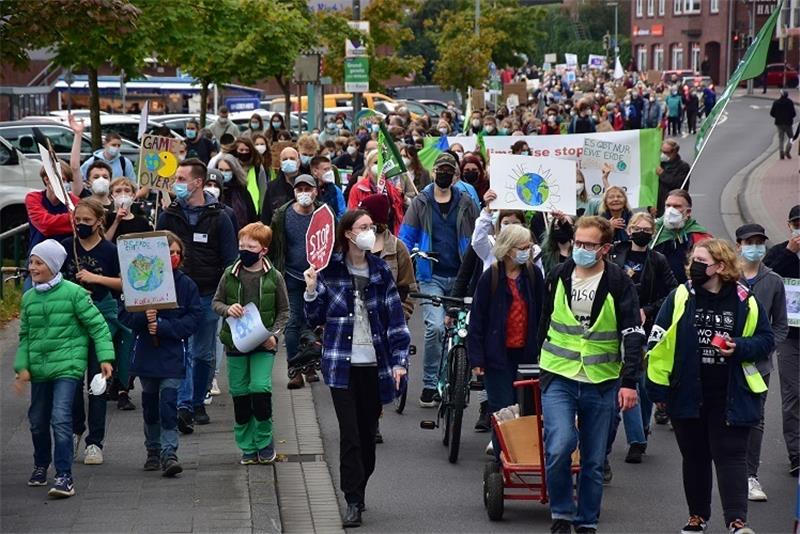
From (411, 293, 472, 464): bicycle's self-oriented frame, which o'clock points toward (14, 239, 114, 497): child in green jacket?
The child in green jacket is roughly at 2 o'clock from the bicycle.

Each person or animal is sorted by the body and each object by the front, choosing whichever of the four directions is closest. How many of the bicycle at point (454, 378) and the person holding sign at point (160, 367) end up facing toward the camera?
2

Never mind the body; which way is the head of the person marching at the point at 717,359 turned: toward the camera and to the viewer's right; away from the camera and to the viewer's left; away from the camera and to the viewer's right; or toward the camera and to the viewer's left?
toward the camera and to the viewer's left

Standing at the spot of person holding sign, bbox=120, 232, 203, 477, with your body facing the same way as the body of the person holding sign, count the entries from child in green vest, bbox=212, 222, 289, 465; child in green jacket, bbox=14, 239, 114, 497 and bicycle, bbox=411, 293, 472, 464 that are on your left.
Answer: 2

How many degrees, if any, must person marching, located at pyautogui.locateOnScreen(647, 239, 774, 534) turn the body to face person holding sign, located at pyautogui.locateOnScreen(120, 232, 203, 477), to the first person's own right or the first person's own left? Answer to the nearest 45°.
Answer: approximately 90° to the first person's own right

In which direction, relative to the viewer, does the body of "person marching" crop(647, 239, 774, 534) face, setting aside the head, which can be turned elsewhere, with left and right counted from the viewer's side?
facing the viewer

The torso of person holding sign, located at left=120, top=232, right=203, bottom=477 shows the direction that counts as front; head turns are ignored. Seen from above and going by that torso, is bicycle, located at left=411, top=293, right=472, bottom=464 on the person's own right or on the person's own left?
on the person's own left

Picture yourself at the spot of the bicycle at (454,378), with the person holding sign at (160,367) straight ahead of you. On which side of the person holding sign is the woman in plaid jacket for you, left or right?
left

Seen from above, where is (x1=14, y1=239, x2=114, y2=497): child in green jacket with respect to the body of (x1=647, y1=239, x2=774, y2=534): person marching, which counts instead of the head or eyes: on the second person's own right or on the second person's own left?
on the second person's own right

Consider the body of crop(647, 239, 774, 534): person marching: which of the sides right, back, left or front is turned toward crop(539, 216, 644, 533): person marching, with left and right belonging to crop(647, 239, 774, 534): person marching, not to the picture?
right

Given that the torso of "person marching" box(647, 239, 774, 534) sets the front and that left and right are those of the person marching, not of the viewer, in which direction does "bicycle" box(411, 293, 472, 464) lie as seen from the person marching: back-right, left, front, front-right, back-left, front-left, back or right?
back-right

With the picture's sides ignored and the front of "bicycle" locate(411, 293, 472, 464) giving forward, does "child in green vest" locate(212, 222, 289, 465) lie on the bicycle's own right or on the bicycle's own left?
on the bicycle's own right

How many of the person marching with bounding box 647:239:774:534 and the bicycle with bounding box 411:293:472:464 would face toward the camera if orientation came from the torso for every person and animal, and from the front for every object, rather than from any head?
2

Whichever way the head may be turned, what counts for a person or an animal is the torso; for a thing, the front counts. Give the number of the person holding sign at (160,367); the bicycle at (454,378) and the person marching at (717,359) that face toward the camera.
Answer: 3

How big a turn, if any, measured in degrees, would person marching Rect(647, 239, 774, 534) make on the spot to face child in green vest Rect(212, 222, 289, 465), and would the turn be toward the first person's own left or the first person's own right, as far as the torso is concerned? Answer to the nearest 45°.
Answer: approximately 90° to the first person's own right

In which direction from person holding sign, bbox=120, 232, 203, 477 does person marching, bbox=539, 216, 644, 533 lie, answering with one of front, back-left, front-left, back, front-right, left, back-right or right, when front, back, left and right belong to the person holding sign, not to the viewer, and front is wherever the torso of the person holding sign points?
front-left
